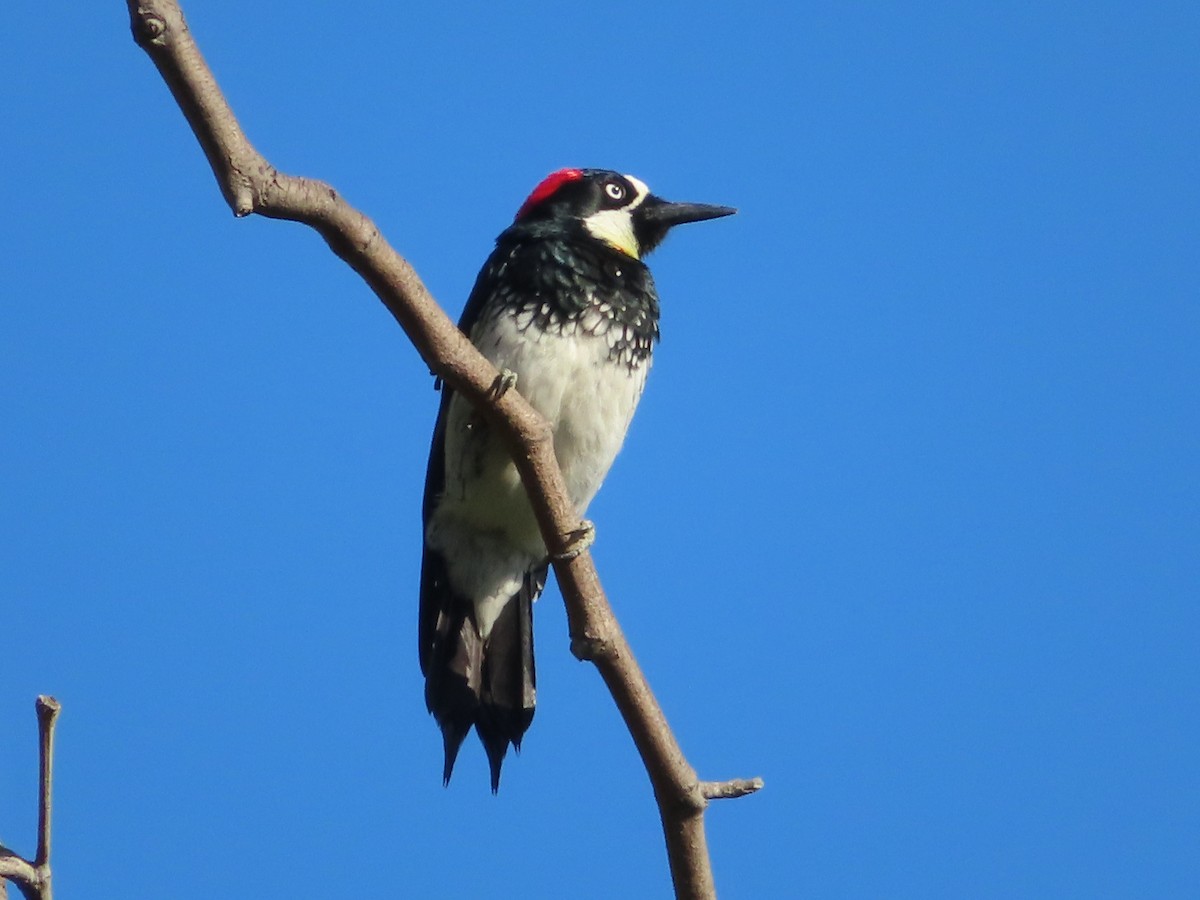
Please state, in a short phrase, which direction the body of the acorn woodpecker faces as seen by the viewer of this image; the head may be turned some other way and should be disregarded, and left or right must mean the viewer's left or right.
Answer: facing the viewer and to the right of the viewer

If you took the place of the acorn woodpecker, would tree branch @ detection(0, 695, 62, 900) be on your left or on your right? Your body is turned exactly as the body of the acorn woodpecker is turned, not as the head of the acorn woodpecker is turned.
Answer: on your right
